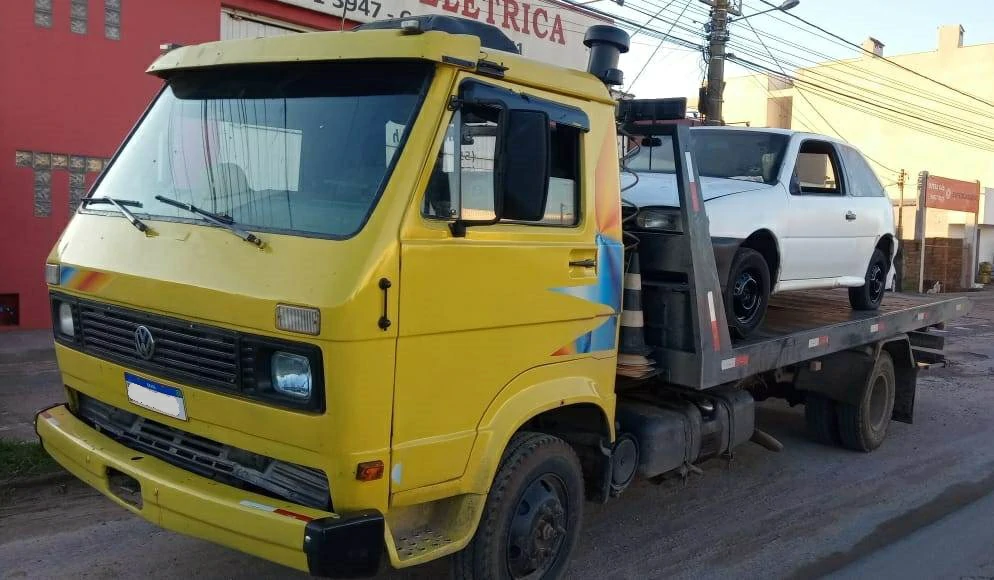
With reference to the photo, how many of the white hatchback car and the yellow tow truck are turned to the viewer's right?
0

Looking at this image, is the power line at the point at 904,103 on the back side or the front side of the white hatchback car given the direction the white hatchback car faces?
on the back side

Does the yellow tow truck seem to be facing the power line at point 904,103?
no

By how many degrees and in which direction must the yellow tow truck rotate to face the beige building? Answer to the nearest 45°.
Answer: approximately 180°

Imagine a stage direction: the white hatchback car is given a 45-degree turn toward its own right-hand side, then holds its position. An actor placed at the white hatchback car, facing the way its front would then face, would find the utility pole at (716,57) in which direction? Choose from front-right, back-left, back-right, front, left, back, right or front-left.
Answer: right

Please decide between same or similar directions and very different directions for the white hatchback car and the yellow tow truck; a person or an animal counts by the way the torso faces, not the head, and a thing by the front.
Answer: same or similar directions

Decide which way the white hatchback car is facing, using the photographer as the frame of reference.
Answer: facing the viewer and to the left of the viewer

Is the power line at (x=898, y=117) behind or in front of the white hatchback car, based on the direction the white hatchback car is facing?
behind

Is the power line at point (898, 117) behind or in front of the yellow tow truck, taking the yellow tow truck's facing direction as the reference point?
behind

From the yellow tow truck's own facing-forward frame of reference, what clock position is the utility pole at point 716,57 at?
The utility pole is roughly at 5 o'clock from the yellow tow truck.
